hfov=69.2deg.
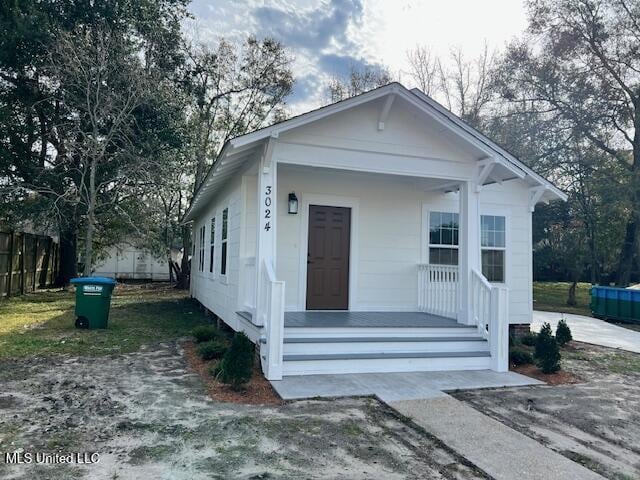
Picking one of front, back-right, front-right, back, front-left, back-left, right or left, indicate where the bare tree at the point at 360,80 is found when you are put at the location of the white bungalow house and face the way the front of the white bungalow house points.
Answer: back-left

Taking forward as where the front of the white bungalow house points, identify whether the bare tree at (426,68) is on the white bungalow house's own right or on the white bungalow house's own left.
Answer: on the white bungalow house's own left

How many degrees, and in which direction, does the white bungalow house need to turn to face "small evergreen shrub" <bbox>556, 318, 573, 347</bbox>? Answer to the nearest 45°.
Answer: approximately 90° to its left

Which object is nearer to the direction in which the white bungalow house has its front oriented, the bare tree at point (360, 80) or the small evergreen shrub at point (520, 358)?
the small evergreen shrub

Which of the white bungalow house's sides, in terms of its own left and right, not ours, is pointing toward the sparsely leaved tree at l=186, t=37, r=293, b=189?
back

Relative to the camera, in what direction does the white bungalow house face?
facing the viewer and to the right of the viewer

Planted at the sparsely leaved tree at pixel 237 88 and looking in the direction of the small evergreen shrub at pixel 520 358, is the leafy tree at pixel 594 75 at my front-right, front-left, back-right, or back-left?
front-left

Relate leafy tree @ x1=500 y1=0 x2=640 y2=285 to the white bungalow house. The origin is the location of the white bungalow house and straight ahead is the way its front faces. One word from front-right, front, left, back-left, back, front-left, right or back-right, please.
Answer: left
